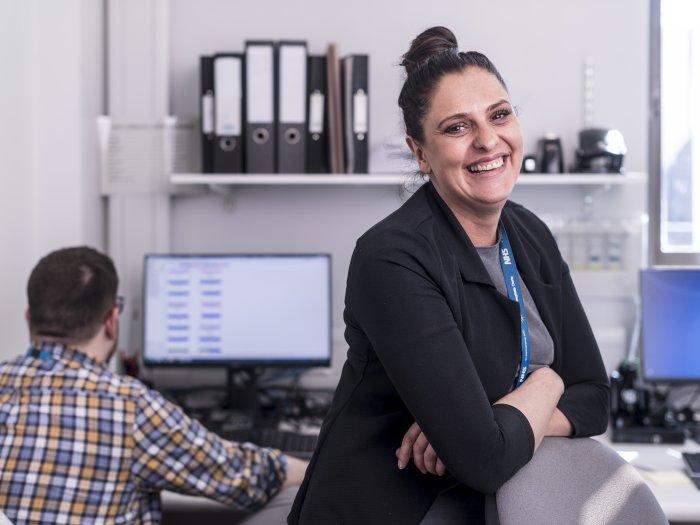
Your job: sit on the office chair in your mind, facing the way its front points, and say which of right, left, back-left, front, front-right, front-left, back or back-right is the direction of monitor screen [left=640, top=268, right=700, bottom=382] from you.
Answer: back-left

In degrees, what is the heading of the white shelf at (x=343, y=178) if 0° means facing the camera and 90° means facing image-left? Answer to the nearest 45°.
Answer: approximately 0°

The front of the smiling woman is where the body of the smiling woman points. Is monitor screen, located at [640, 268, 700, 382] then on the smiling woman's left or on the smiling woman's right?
on the smiling woman's left

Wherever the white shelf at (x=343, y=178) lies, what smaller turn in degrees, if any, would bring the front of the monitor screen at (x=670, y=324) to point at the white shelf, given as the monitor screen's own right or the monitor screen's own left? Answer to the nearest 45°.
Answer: approximately 90° to the monitor screen's own right

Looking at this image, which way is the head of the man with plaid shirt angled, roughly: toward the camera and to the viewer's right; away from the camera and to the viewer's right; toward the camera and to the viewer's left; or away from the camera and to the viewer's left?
away from the camera and to the viewer's right

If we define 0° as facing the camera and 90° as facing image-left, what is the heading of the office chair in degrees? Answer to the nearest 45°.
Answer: approximately 315°

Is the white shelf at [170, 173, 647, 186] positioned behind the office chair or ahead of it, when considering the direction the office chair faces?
behind

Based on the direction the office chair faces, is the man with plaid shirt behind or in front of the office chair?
behind

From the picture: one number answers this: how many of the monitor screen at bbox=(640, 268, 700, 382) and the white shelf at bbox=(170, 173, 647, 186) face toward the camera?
2
